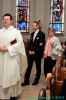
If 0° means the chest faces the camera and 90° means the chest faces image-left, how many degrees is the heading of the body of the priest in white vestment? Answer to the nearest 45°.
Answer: approximately 45°

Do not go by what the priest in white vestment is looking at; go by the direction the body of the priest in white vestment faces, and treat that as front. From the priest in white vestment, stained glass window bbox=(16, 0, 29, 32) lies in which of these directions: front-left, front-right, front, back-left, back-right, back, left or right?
back-right
